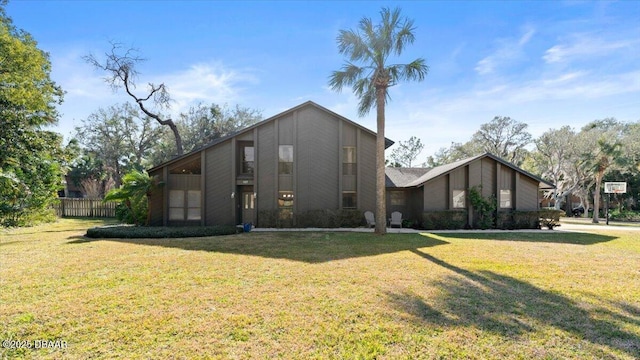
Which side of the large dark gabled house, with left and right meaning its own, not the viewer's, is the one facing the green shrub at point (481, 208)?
left

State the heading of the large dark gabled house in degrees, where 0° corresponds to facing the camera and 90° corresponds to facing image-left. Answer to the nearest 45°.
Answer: approximately 0°

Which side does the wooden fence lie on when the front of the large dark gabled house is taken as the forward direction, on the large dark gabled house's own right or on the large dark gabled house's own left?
on the large dark gabled house's own right

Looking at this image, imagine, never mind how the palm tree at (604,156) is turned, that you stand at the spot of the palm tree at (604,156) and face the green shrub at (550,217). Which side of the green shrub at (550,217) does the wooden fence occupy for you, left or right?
right

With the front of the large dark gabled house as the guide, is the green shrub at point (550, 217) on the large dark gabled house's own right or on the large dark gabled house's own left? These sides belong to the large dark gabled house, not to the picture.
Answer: on the large dark gabled house's own left

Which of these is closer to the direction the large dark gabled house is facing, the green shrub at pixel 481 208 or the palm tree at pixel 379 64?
the palm tree
